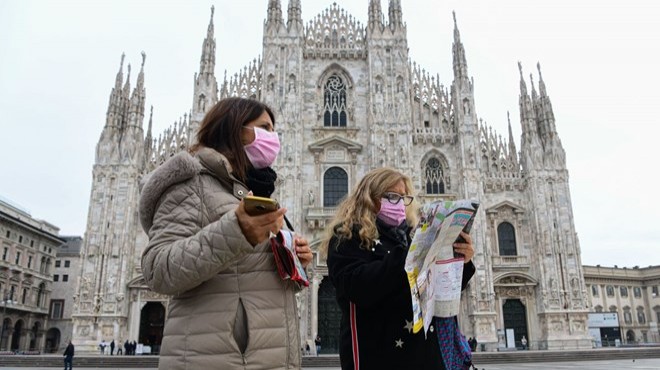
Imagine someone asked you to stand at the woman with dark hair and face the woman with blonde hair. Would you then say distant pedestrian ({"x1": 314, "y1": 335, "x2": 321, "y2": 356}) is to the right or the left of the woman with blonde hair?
left

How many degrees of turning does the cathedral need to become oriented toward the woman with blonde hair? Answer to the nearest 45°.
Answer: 0° — it already faces them

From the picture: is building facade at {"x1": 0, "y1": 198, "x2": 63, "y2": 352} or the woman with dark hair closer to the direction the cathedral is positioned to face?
the woman with dark hair

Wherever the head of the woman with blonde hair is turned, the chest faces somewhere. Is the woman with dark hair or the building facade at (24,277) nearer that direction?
the woman with dark hair

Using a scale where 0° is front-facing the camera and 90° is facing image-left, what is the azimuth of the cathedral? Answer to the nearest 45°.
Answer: approximately 0°

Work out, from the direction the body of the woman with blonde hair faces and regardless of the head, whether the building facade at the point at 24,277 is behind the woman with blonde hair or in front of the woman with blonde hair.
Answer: behind

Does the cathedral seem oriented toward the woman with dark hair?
yes

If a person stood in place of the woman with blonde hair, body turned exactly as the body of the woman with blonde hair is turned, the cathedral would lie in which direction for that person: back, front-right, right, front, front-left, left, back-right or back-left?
back-left

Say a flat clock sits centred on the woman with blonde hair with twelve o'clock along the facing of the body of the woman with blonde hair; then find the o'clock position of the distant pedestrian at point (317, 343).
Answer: The distant pedestrian is roughly at 7 o'clock from the woman with blonde hair.
